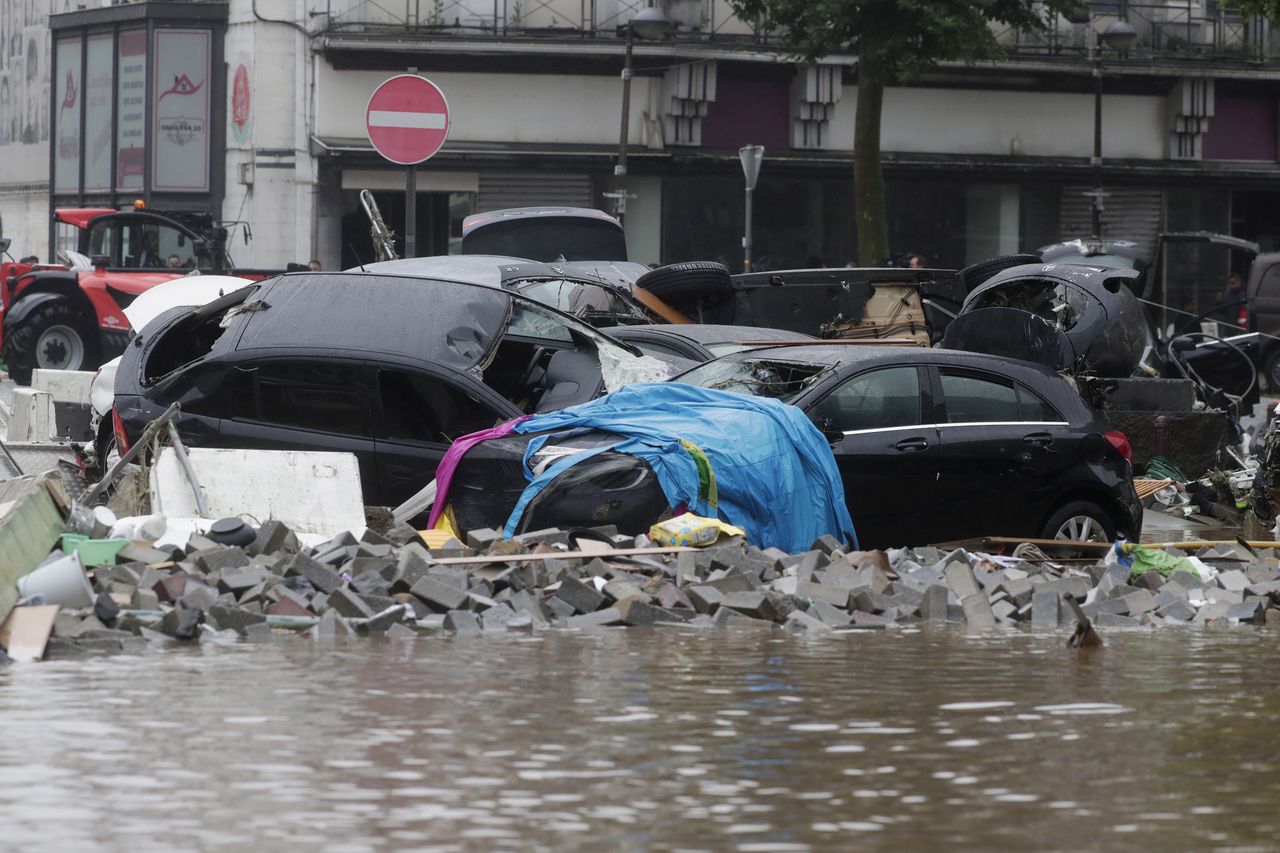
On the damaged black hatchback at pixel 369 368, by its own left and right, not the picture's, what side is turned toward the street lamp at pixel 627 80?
left

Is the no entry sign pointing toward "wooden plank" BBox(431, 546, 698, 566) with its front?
yes

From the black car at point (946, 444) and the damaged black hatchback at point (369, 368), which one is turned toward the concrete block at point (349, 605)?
the black car

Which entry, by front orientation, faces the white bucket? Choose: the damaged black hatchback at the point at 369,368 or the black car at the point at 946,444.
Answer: the black car

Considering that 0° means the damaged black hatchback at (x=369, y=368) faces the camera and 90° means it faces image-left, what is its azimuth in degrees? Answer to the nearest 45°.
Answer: approximately 270°

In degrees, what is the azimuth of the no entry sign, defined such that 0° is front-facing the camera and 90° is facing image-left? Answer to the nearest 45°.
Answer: approximately 0°

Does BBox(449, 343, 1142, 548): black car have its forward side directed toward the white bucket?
yes
